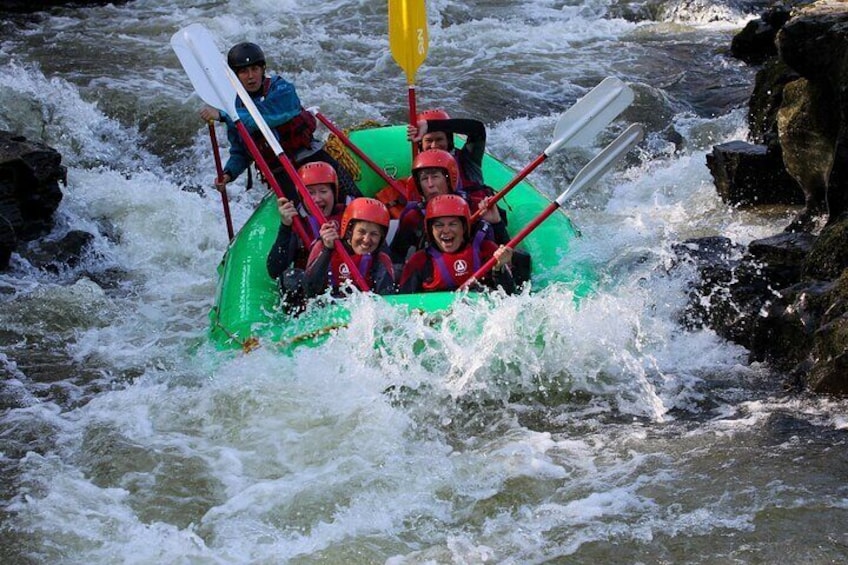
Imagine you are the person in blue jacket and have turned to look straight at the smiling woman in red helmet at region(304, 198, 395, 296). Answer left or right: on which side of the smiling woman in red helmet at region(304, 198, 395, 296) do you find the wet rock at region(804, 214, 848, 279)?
left

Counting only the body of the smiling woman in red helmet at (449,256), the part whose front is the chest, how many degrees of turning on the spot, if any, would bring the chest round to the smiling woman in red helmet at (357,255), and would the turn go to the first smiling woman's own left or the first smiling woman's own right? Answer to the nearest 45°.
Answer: approximately 90° to the first smiling woman's own right

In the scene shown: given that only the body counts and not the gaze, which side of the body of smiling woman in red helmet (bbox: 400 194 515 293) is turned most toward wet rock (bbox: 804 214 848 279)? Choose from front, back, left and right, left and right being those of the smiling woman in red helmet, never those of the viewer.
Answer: left

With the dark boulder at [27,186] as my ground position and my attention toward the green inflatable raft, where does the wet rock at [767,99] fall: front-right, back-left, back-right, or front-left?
front-left

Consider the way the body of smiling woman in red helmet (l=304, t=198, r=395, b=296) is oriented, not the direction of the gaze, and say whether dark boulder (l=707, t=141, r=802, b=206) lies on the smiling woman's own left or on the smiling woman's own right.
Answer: on the smiling woman's own left

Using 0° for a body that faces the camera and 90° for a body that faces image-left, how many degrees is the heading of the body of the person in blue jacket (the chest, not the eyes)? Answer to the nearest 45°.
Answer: approximately 45°

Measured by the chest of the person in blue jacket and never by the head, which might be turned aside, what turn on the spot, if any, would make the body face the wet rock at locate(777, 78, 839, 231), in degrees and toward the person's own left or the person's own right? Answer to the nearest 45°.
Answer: approximately 135° to the person's own left

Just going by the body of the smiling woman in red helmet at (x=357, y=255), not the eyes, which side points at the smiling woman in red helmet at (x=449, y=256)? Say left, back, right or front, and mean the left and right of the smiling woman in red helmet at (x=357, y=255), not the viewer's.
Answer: left

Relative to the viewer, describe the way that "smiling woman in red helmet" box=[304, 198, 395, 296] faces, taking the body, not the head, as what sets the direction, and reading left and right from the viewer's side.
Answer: facing the viewer

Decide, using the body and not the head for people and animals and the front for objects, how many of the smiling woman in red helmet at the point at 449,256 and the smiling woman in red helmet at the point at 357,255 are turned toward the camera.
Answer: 2
